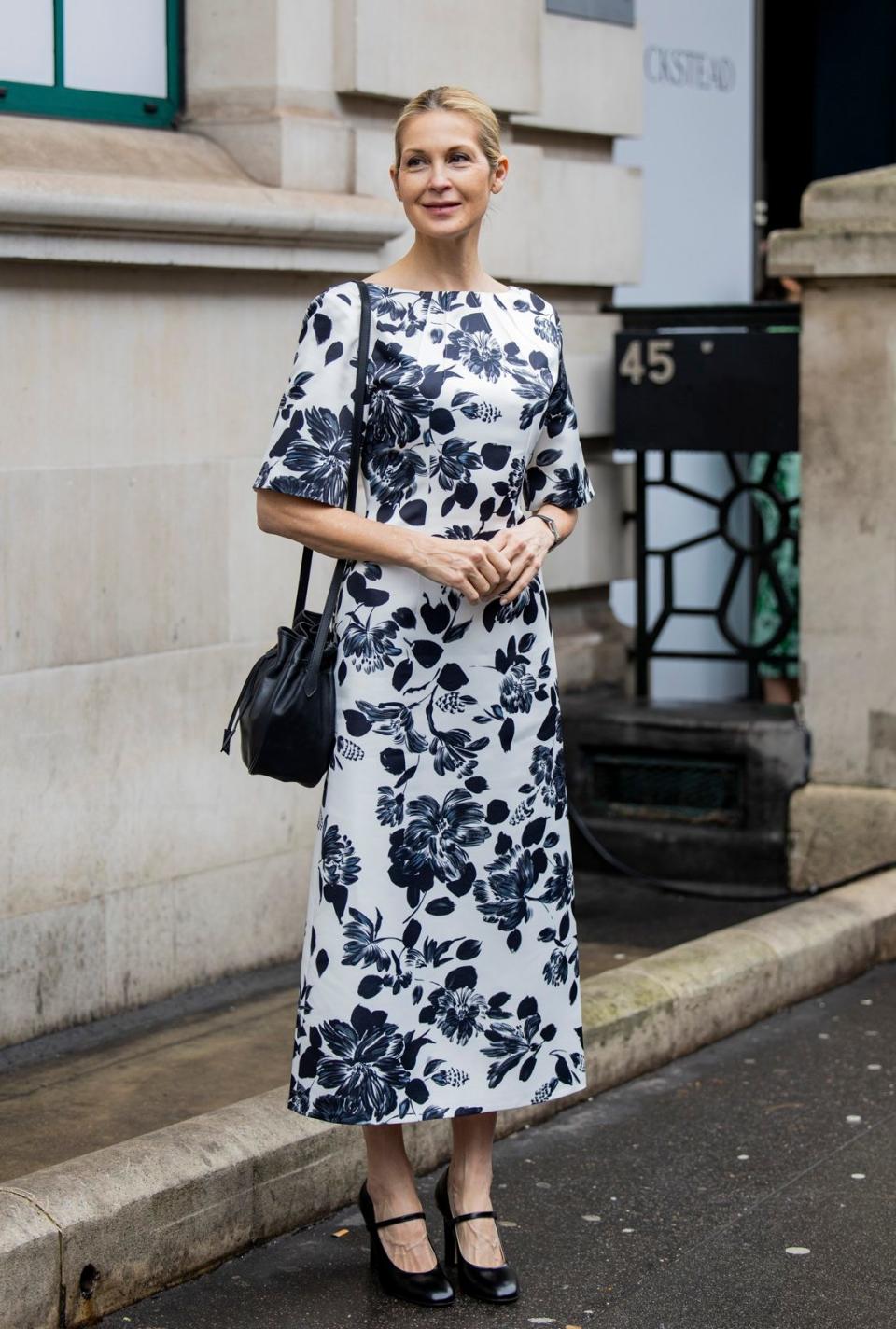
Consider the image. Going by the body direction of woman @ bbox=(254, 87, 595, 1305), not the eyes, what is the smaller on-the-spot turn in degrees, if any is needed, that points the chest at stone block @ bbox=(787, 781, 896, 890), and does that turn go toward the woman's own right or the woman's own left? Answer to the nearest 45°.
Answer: approximately 90° to the woman's own left

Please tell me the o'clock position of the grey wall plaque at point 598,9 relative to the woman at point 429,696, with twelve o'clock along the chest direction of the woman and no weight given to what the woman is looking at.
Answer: The grey wall plaque is roughly at 8 o'clock from the woman.

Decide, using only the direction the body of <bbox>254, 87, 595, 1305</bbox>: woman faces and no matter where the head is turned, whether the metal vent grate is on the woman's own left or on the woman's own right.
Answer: on the woman's own left

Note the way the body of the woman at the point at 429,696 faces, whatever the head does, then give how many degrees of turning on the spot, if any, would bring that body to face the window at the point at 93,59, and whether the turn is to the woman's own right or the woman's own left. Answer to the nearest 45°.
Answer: approximately 180°

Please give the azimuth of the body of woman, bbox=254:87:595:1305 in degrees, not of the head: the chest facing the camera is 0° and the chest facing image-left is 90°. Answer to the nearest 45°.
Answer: approximately 315°
